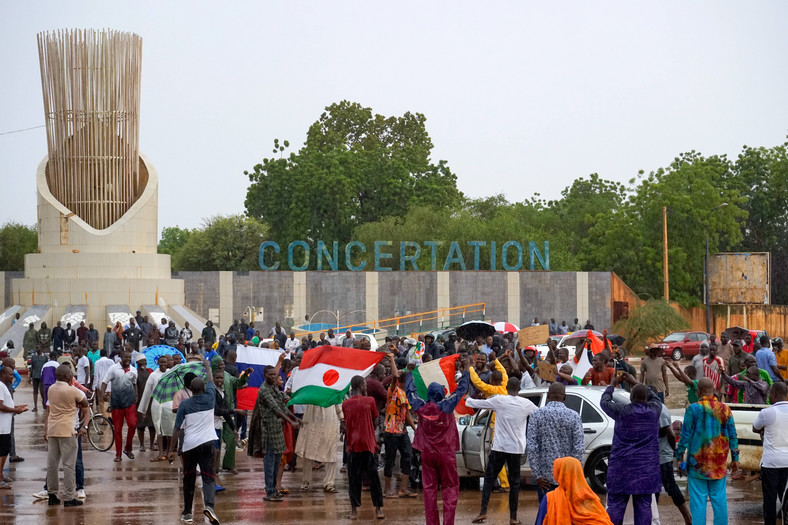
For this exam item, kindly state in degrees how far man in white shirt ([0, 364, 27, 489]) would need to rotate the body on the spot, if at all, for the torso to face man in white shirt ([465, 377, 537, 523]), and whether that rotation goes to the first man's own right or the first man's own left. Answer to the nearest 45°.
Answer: approximately 45° to the first man's own right

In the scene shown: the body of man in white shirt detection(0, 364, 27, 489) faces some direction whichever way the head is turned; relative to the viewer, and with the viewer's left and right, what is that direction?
facing to the right of the viewer

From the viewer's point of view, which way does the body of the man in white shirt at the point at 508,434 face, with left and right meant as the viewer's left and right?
facing away from the viewer

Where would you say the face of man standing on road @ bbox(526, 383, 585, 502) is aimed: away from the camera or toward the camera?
away from the camera

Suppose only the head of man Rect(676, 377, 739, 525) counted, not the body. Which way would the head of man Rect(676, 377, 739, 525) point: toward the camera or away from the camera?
away from the camera

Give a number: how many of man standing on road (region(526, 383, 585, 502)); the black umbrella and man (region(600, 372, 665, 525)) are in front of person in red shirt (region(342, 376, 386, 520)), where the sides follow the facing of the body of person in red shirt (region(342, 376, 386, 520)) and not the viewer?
1

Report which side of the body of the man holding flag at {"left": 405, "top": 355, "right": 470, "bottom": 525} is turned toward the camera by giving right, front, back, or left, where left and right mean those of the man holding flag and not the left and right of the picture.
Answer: back

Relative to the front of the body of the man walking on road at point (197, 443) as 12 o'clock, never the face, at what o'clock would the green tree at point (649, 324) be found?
The green tree is roughly at 1 o'clock from the man walking on road.

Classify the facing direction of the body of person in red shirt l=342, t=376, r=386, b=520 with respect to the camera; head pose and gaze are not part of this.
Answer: away from the camera

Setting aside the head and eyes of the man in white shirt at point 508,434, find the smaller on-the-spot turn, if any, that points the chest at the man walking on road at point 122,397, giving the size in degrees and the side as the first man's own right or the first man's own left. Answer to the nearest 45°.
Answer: approximately 45° to the first man's own left

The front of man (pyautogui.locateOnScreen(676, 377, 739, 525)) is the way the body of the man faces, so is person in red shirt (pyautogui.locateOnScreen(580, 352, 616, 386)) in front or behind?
in front

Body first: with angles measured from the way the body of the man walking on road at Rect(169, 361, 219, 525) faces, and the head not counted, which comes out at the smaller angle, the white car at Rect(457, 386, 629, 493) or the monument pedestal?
the monument pedestal

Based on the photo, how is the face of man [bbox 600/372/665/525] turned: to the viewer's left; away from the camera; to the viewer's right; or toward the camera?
away from the camera

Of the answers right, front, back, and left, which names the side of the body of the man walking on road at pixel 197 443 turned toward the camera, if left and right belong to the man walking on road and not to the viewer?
back

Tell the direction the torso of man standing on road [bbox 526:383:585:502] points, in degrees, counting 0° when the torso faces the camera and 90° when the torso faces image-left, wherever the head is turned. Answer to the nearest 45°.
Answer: approximately 180°

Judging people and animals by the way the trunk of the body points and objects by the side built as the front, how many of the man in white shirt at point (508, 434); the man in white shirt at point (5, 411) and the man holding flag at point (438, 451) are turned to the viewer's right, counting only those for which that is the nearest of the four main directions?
1

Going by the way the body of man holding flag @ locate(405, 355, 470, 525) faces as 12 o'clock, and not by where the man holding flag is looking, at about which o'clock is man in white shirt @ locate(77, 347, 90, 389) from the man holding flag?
The man in white shirt is roughly at 11 o'clock from the man holding flag.

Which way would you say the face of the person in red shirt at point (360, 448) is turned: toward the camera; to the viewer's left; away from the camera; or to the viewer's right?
away from the camera
